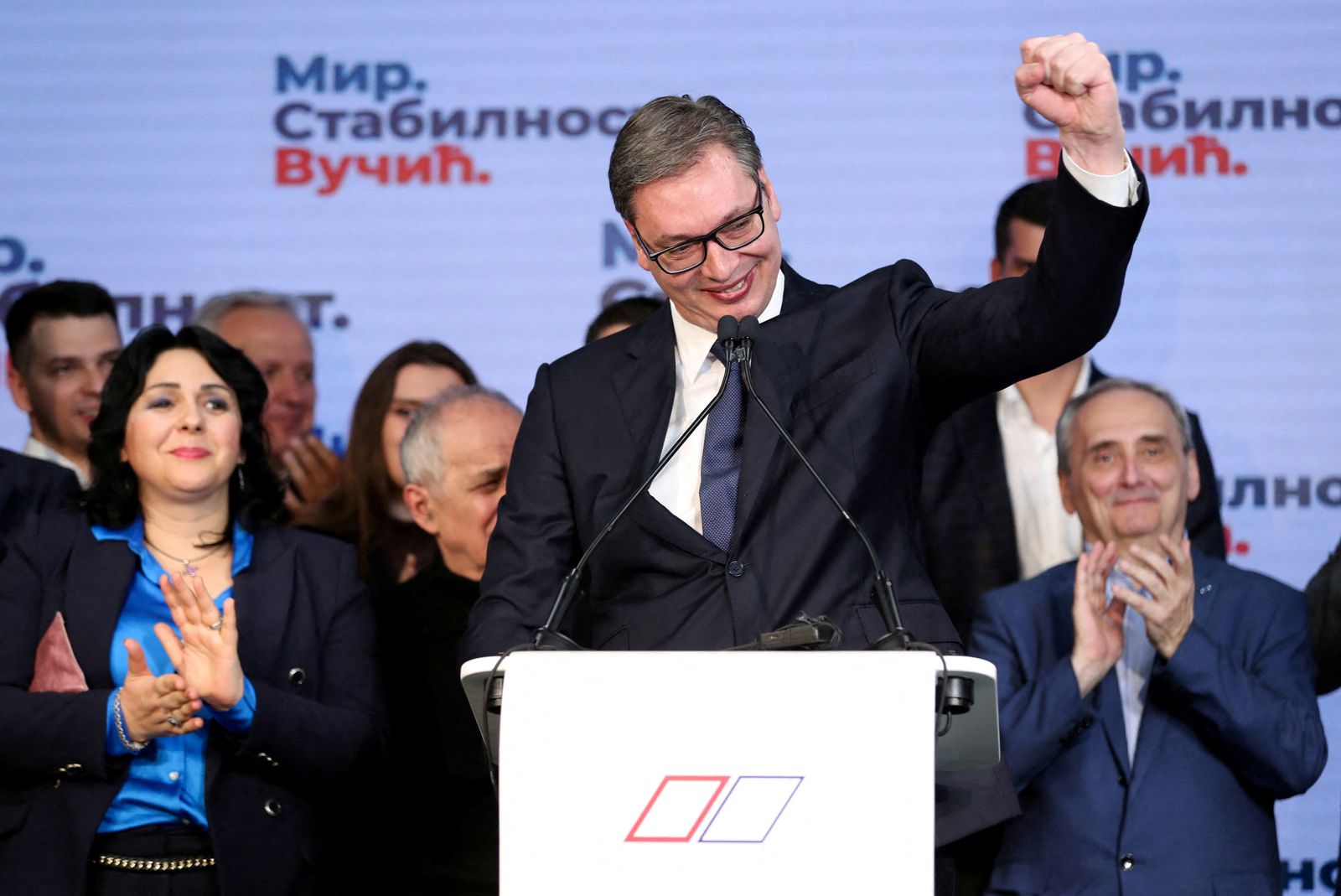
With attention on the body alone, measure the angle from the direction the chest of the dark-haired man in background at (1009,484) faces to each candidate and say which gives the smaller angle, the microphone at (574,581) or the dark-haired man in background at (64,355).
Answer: the microphone

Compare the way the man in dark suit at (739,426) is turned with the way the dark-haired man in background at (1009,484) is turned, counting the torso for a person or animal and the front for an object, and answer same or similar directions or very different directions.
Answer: same or similar directions

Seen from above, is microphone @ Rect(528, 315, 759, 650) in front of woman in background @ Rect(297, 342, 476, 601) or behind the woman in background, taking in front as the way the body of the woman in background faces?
in front

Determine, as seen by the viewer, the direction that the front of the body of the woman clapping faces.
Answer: toward the camera

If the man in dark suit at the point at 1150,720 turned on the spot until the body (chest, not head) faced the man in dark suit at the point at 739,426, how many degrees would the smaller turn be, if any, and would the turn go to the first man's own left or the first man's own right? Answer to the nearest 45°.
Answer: approximately 45° to the first man's own right

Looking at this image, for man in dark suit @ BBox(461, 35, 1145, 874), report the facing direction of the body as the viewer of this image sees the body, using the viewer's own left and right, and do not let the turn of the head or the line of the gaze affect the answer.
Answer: facing the viewer

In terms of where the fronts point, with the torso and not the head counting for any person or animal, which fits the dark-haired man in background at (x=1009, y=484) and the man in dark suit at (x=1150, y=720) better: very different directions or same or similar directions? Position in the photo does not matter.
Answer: same or similar directions

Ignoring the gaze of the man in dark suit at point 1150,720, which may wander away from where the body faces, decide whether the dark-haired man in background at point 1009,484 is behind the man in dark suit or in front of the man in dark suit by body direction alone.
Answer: behind

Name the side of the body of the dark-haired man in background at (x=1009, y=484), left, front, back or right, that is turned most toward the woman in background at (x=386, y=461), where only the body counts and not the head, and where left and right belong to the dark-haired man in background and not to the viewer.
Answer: right

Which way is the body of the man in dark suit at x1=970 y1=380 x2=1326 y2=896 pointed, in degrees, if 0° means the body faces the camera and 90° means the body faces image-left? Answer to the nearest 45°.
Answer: approximately 0°

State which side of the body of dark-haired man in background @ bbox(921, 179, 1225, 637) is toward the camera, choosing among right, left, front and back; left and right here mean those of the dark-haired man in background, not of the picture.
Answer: front

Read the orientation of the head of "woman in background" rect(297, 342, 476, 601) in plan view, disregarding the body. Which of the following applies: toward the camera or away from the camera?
toward the camera

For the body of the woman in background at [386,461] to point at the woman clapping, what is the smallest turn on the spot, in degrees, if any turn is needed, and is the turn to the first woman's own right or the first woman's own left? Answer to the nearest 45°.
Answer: approximately 45° to the first woman's own right

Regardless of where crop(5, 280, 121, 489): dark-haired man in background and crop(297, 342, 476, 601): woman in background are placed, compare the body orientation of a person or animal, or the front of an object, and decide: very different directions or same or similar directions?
same or similar directions

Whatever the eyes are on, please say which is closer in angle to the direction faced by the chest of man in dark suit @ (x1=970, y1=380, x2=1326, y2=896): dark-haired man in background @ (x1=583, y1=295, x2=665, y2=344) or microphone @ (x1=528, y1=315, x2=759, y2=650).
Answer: the microphone

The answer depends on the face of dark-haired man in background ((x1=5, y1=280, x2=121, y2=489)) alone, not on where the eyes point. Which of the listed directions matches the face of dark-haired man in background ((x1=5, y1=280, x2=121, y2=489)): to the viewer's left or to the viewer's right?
to the viewer's right

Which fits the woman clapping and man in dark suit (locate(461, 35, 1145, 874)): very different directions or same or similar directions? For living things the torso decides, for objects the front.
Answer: same or similar directions
